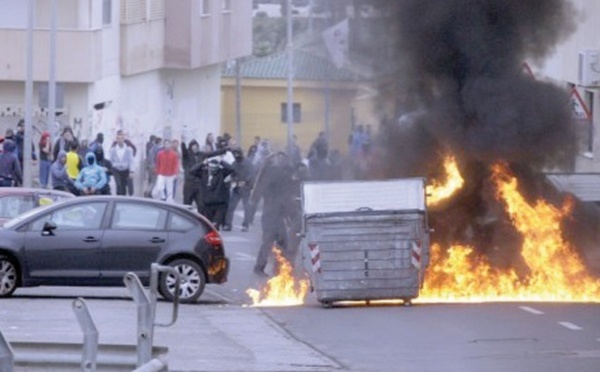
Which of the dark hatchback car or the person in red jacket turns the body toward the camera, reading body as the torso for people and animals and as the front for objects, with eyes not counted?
the person in red jacket

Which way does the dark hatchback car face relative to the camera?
to the viewer's left

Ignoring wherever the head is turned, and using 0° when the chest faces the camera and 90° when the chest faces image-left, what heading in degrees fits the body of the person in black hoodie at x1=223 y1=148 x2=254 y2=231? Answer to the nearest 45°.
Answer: approximately 45°

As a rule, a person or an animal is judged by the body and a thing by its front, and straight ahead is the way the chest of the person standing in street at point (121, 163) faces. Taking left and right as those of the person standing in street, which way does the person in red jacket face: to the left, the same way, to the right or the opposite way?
the same way

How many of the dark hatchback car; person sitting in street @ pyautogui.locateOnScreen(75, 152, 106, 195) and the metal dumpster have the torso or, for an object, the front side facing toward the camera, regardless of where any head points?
2

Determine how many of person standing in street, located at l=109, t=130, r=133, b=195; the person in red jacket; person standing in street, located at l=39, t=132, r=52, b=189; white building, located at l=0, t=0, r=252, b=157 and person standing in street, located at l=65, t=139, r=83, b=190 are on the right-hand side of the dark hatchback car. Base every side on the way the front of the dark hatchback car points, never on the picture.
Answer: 5

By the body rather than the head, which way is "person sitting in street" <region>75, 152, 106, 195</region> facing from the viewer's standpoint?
toward the camera

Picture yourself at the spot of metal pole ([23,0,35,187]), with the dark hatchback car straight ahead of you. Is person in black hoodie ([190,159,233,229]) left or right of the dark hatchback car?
left

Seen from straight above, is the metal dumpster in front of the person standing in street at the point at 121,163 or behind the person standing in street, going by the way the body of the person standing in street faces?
in front

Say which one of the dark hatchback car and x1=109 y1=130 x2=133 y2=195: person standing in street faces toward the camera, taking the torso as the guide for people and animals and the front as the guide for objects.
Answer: the person standing in street

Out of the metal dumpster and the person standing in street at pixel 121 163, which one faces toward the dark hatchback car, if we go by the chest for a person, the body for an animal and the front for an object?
the person standing in street

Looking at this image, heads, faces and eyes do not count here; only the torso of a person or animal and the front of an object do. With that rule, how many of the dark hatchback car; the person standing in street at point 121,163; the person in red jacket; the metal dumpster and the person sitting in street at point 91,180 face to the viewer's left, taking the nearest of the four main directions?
1

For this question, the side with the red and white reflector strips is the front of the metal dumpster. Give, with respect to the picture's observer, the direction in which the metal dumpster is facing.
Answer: facing the viewer

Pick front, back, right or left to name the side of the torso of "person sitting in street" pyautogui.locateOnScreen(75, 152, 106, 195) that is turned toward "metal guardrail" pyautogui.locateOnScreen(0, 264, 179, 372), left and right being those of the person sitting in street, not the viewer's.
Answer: front
